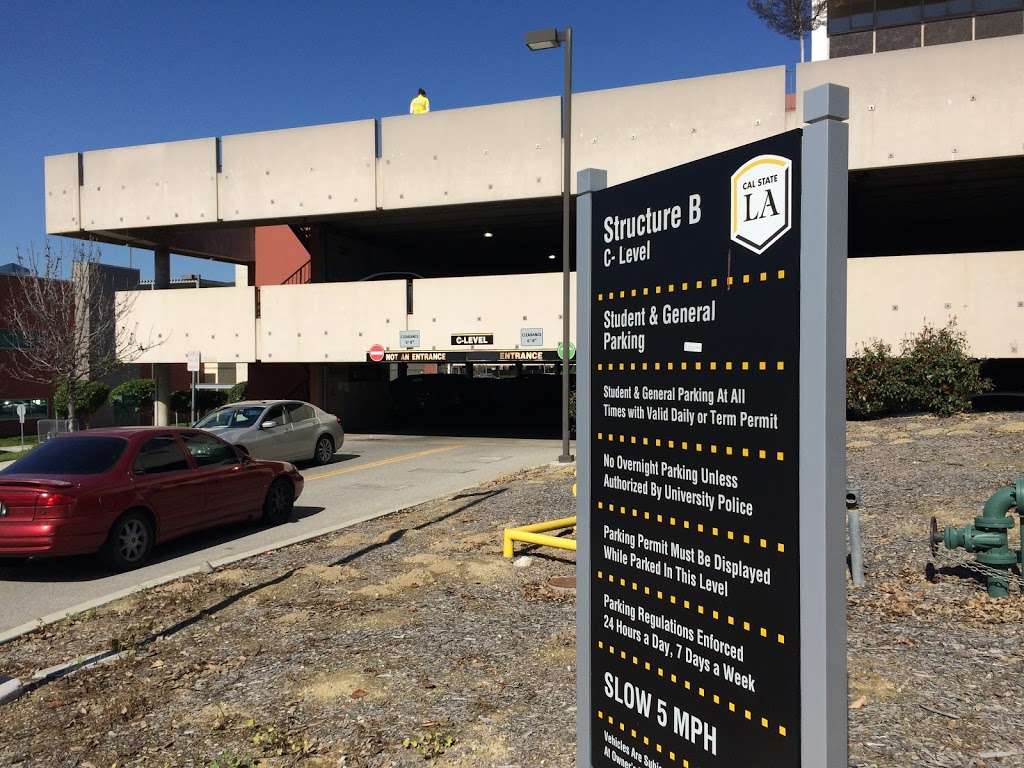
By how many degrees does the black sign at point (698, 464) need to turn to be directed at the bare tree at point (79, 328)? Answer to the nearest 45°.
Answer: approximately 90° to its right

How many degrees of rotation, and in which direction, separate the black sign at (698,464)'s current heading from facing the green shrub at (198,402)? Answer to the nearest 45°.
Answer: approximately 90° to its right

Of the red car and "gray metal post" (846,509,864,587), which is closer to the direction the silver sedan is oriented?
the red car

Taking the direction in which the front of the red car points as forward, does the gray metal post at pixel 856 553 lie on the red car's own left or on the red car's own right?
on the red car's own right

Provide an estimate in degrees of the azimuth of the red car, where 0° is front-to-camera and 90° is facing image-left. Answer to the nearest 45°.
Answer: approximately 225°

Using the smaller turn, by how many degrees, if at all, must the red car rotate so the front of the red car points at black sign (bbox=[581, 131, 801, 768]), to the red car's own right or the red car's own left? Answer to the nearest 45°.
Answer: approximately 135° to the red car's own right

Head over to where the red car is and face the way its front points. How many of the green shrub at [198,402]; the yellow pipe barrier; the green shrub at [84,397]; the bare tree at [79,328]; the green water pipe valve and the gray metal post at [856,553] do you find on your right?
3

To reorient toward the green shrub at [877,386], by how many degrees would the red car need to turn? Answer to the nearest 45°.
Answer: approximately 45° to its right

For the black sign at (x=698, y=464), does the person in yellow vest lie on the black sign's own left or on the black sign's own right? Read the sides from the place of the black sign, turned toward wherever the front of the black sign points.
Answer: on the black sign's own right

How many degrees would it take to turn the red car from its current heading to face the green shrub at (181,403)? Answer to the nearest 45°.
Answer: approximately 45° to its left

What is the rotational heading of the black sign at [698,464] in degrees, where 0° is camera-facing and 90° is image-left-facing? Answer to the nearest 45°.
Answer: approximately 45°
